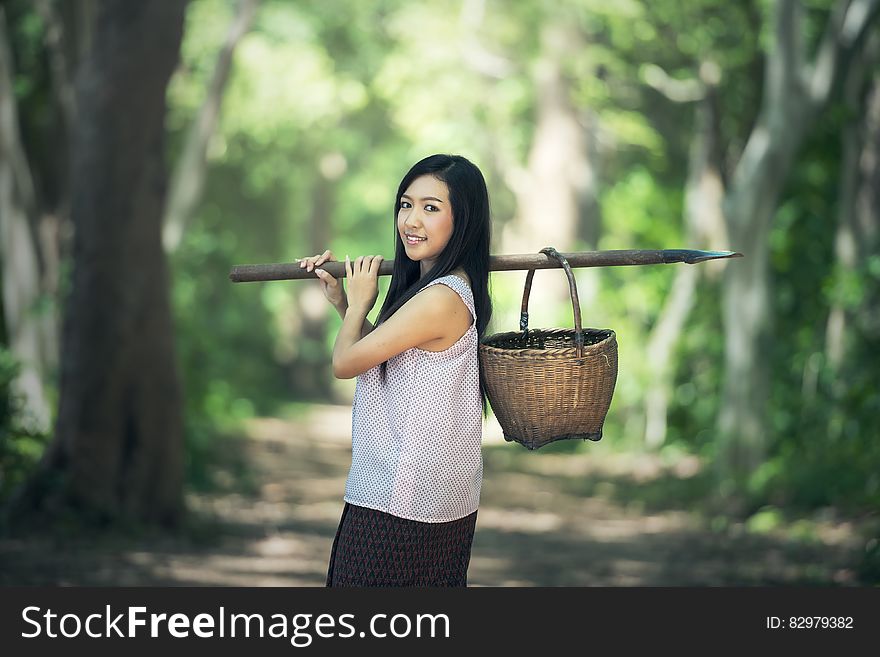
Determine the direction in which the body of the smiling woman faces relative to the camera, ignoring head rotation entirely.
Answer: to the viewer's left

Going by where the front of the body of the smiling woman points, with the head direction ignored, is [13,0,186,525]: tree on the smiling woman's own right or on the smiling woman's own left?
on the smiling woman's own right

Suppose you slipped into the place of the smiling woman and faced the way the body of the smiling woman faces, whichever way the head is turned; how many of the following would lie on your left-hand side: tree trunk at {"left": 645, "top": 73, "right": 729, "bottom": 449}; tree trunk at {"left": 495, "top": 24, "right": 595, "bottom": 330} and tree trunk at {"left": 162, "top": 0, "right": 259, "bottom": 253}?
0

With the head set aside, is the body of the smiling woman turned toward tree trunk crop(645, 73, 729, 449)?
no

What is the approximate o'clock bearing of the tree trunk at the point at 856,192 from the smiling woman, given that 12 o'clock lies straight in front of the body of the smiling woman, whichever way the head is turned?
The tree trunk is roughly at 4 o'clock from the smiling woman.

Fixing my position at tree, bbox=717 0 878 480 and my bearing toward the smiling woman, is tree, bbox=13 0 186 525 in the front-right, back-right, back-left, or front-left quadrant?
front-right

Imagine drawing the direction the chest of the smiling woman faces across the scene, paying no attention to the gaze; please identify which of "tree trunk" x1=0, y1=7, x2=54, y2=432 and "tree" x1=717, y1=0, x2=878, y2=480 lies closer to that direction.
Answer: the tree trunk

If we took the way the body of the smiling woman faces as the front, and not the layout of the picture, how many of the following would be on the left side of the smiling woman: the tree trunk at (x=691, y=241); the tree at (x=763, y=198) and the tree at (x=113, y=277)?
0

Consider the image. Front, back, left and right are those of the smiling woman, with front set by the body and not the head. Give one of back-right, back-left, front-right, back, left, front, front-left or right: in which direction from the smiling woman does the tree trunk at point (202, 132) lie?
right

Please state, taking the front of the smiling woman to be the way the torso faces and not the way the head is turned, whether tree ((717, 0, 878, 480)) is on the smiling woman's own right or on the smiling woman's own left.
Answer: on the smiling woman's own right

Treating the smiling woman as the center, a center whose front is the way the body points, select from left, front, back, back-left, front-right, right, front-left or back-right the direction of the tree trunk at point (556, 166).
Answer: right

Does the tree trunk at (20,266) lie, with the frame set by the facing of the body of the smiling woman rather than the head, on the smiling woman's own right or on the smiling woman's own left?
on the smiling woman's own right

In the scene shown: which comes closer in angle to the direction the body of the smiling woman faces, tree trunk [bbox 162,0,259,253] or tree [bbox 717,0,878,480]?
the tree trunk
